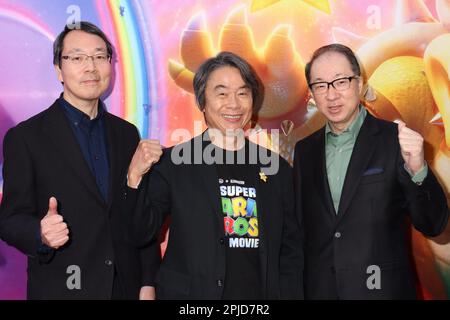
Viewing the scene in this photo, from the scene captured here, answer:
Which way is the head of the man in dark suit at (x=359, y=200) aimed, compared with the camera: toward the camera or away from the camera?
toward the camera

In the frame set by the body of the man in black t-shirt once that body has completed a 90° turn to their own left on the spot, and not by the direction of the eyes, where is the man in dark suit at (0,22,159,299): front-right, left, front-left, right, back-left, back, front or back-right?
back

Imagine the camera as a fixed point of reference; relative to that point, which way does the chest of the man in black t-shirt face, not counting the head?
toward the camera

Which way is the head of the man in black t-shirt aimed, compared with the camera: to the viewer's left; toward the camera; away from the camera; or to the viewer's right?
toward the camera

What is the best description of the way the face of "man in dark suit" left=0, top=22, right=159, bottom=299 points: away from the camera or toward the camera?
toward the camera
